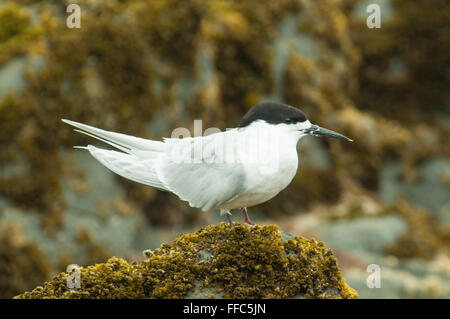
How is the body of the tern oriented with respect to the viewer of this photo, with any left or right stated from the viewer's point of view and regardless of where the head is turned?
facing to the right of the viewer
